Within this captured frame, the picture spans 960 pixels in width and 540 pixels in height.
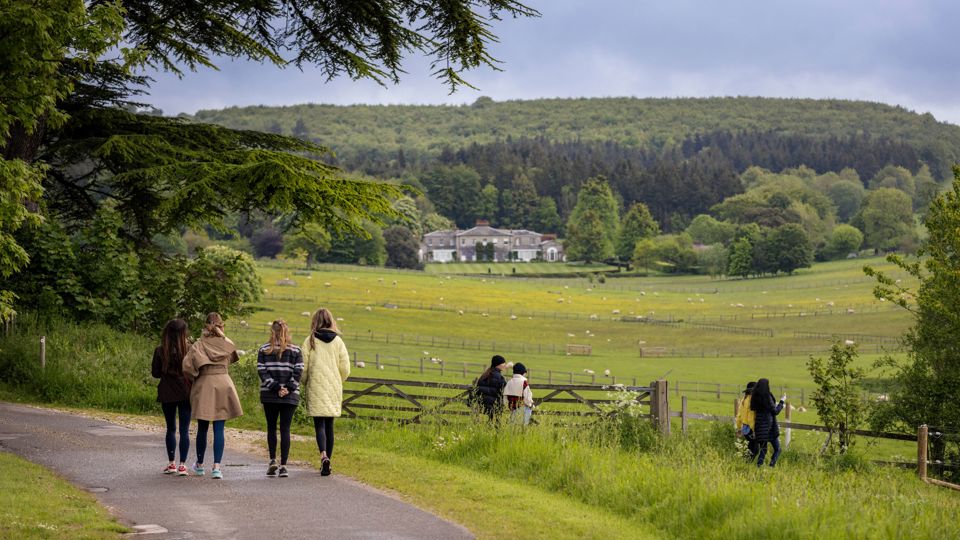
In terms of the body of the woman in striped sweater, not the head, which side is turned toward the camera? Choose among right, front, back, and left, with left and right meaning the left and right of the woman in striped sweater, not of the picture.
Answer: back

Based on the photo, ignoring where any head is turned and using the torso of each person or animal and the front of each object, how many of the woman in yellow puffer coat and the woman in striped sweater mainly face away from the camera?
2

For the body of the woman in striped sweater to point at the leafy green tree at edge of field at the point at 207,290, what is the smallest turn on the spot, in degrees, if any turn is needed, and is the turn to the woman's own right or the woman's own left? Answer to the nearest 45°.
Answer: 0° — they already face it

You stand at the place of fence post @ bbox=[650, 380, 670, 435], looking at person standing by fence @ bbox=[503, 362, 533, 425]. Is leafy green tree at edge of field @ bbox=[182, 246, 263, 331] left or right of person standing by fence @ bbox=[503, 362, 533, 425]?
right

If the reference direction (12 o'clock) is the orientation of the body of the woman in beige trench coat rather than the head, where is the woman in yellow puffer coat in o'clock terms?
The woman in yellow puffer coat is roughly at 3 o'clock from the woman in beige trench coat.

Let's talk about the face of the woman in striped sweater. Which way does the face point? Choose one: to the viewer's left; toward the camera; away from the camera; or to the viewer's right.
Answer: away from the camera

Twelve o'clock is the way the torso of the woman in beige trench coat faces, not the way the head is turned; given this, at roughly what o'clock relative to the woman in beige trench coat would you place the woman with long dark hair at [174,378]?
The woman with long dark hair is roughly at 10 o'clock from the woman in beige trench coat.

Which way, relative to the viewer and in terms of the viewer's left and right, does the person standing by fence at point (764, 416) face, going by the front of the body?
facing away from the viewer and to the right of the viewer

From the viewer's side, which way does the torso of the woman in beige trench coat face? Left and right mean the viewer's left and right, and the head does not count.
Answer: facing away from the viewer

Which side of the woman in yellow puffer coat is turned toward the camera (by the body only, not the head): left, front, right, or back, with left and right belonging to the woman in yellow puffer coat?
back
